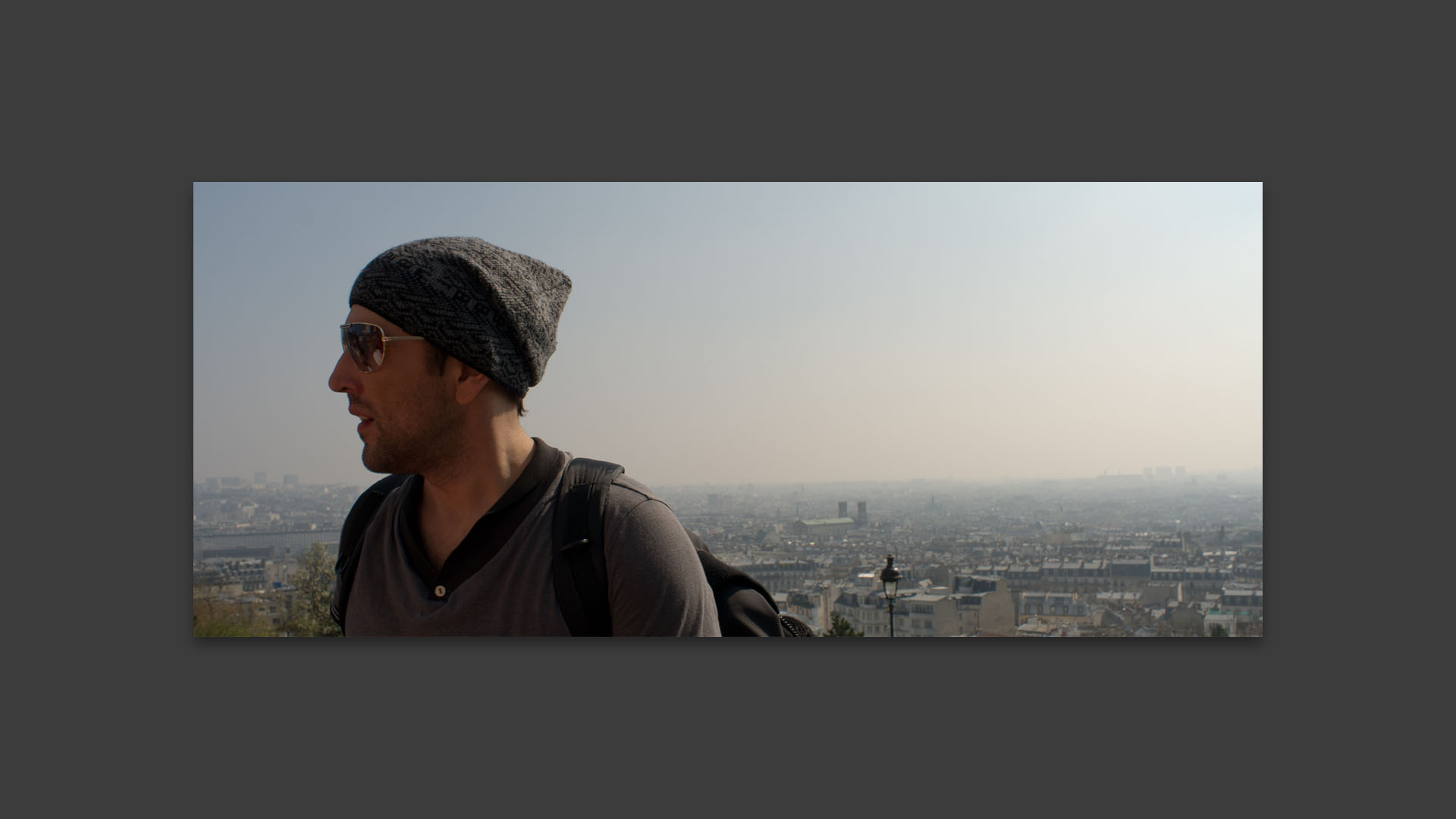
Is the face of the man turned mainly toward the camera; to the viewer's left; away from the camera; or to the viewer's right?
to the viewer's left

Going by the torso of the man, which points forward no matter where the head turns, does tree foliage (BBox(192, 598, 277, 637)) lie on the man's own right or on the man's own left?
on the man's own right

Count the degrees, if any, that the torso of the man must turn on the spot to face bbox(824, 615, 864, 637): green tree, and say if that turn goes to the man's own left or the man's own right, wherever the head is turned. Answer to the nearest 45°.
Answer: approximately 180°

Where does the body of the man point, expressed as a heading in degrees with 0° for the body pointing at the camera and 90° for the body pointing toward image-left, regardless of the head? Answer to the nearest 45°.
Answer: approximately 45°

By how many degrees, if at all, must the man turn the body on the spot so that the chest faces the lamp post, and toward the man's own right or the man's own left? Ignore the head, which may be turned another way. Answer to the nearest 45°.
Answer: approximately 180°

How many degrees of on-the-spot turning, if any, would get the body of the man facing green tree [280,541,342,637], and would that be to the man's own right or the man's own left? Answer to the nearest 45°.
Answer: approximately 135° to the man's own right
